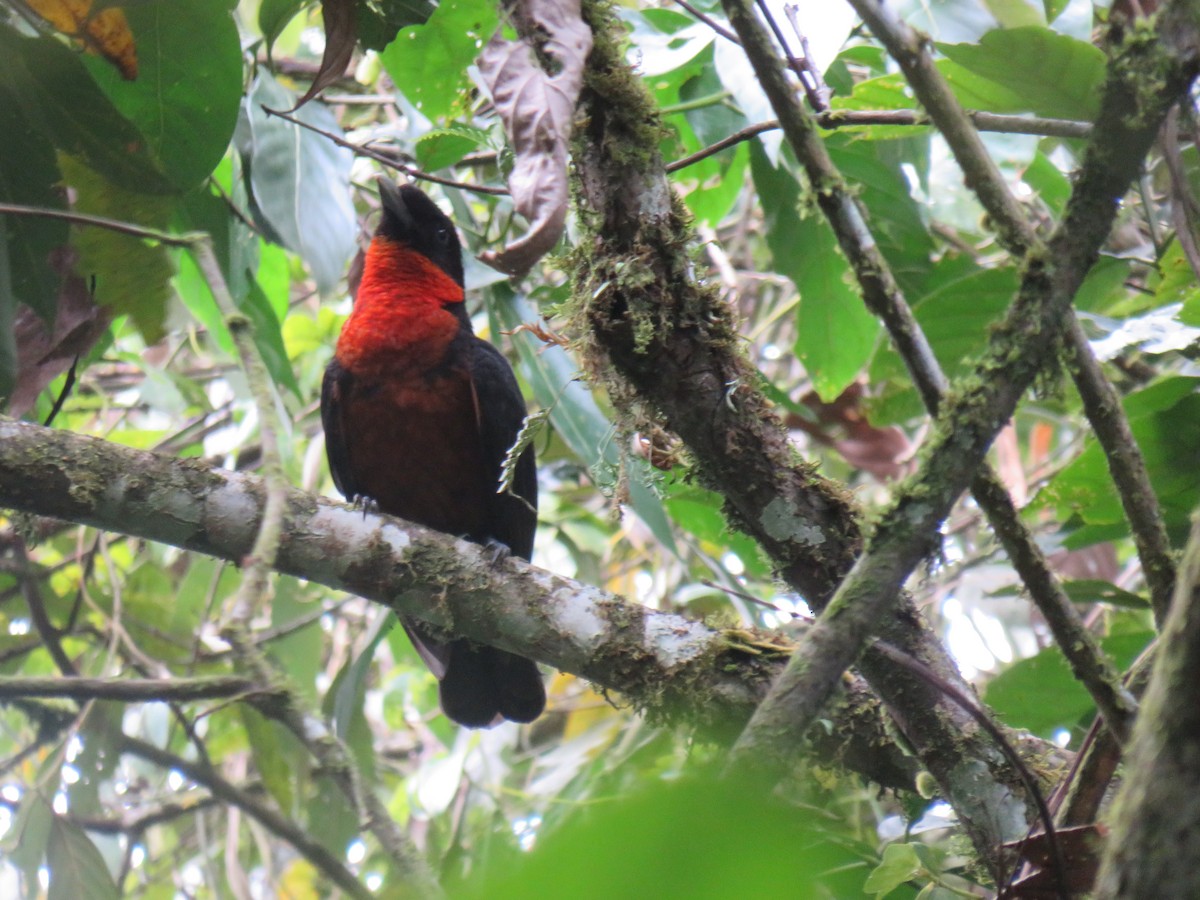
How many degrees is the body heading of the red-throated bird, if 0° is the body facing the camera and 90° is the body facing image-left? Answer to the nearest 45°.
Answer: approximately 45°

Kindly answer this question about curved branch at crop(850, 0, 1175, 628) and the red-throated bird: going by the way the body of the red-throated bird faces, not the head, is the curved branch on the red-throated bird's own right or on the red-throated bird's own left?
on the red-throated bird's own left

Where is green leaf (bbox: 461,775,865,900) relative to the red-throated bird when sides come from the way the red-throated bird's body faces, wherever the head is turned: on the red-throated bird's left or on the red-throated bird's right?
on the red-throated bird's left

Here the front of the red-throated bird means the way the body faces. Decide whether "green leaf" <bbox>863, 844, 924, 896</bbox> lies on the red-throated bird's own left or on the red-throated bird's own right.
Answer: on the red-throated bird's own left

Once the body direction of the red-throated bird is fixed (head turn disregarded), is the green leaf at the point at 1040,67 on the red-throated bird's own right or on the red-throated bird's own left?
on the red-throated bird's own left

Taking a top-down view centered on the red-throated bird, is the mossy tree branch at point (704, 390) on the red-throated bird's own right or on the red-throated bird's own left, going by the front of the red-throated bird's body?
on the red-throated bird's own left

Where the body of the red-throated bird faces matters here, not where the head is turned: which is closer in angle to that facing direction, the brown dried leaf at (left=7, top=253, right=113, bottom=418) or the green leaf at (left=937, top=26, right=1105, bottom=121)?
the brown dried leaf

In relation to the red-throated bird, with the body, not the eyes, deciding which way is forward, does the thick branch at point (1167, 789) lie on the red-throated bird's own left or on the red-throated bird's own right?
on the red-throated bird's own left
